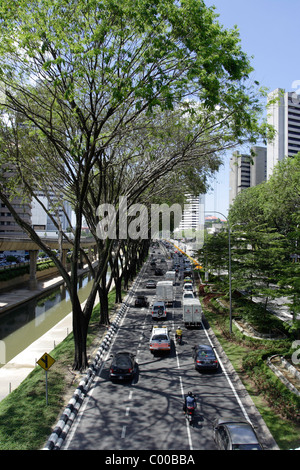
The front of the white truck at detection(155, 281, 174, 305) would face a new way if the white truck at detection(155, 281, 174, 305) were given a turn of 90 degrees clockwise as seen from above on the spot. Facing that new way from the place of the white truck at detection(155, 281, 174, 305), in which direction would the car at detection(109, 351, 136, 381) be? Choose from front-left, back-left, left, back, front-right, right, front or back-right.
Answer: right

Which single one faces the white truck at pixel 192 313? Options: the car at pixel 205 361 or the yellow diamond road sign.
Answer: the car

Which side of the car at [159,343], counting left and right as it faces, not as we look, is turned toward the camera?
back

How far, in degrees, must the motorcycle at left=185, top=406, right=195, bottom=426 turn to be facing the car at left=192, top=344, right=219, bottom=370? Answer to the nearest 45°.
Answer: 0° — it already faces it

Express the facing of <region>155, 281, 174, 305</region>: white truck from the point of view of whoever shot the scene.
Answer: facing away from the viewer

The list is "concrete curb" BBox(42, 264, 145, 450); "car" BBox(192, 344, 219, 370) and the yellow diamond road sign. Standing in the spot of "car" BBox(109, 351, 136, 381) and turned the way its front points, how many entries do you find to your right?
1

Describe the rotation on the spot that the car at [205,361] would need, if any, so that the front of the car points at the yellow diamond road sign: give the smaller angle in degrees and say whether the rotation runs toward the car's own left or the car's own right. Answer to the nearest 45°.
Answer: approximately 135° to the car's own left

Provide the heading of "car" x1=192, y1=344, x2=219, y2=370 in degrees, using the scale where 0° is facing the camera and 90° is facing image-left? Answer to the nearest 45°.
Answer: approximately 180°

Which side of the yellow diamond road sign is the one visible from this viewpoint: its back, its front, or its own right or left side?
front

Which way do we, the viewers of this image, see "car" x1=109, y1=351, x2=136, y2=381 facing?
facing away from the viewer

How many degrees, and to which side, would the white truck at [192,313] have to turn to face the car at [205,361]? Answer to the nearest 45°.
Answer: approximately 180°

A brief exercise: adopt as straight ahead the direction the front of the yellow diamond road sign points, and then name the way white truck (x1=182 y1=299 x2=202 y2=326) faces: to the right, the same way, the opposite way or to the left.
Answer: the opposite way

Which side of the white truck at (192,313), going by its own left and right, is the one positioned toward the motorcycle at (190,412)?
back

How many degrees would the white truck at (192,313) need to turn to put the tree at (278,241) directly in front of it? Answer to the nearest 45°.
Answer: approximately 90° to its right

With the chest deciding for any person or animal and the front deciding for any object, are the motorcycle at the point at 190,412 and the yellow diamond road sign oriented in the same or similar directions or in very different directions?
very different directions

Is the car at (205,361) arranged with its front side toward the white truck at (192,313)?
yes

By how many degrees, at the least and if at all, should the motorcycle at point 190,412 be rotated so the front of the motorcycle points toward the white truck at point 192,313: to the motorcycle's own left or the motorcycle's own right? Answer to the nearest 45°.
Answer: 0° — it already faces it

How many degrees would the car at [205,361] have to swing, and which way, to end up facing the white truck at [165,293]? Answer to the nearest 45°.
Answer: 0° — it already faces it

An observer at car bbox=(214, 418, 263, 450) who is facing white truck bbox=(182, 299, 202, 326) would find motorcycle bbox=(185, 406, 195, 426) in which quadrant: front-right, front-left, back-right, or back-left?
front-left
